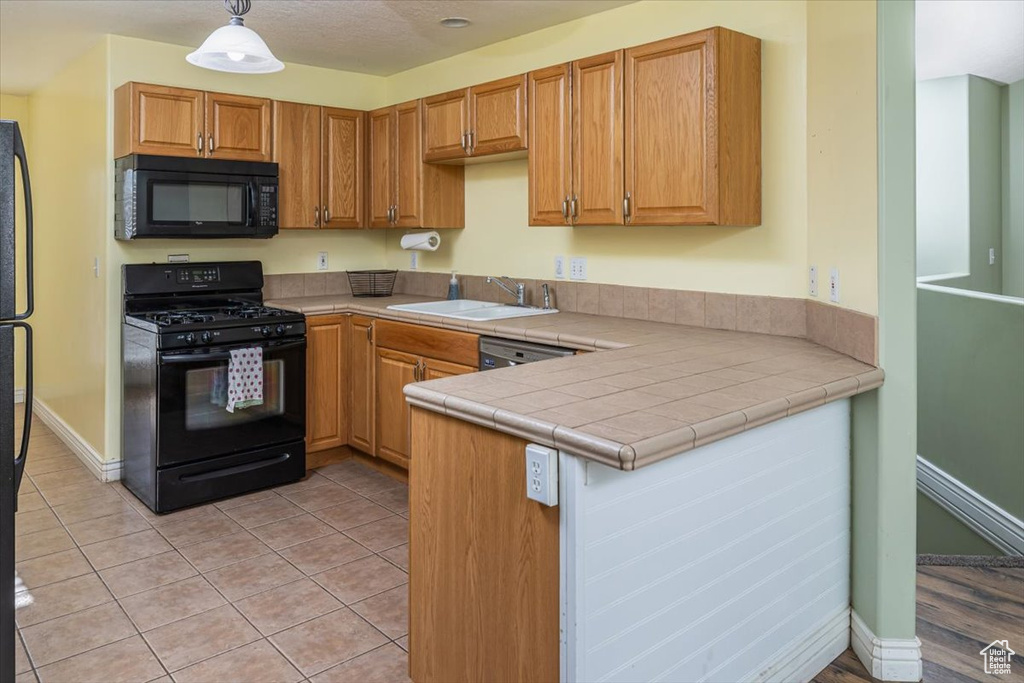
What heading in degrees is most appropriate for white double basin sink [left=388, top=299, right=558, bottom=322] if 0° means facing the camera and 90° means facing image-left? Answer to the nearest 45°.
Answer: approximately 45°

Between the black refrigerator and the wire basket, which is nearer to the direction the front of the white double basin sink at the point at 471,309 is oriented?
the black refrigerator

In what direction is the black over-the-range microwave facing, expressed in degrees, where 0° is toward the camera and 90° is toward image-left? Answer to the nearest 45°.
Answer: approximately 0°

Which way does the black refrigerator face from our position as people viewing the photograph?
facing to the right of the viewer

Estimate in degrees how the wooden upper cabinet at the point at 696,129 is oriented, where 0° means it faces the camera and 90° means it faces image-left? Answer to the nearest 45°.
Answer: approximately 45°

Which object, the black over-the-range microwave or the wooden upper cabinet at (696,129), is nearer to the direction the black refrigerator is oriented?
the wooden upper cabinet

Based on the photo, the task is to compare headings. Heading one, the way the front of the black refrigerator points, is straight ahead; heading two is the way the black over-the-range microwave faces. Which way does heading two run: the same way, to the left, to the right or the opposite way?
to the right

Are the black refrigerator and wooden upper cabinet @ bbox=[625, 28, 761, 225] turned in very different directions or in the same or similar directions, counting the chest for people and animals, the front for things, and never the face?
very different directions

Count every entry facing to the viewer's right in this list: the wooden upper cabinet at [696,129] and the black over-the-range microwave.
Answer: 0
